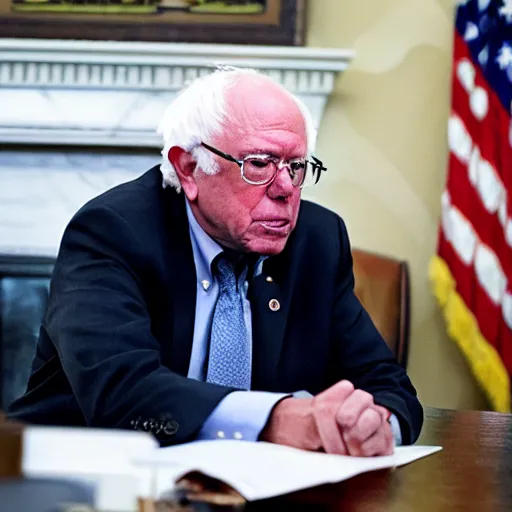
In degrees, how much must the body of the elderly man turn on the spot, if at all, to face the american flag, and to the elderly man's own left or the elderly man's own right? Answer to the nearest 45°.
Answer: approximately 90° to the elderly man's own left

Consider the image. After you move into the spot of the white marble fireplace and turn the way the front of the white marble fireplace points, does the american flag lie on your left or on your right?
on your left

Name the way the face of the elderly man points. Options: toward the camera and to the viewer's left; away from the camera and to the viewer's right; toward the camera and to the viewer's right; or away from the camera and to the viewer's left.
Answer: toward the camera and to the viewer's right

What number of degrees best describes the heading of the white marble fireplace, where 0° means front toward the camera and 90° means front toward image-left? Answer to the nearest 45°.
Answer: approximately 0°

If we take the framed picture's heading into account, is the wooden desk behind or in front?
in front

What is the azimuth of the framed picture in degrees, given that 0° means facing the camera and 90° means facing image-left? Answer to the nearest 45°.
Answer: approximately 0°

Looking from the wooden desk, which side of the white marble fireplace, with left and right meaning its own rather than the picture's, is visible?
front

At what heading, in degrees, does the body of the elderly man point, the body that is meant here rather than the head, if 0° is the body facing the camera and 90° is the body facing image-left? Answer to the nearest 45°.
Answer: approximately 315°

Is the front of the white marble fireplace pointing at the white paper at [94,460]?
yes

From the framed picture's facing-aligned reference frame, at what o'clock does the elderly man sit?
The elderly man is roughly at 12 o'clock from the framed picture.

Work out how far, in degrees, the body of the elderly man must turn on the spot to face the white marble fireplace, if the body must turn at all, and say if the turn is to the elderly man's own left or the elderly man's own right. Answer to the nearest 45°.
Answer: approximately 135° to the elderly man's own left

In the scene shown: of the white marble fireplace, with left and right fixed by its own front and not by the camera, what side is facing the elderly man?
front
